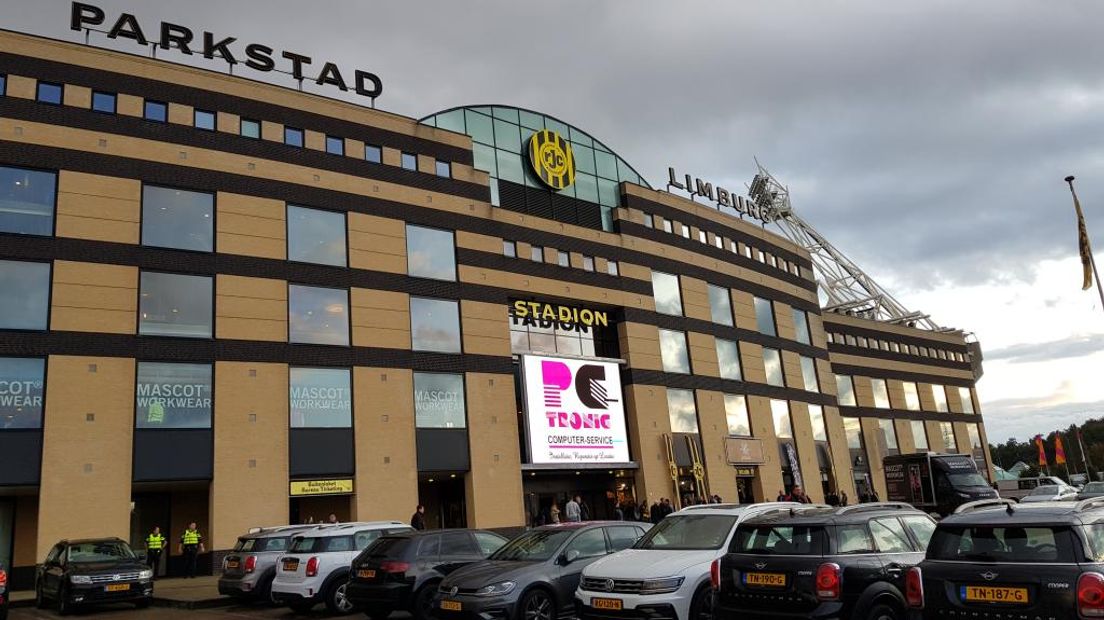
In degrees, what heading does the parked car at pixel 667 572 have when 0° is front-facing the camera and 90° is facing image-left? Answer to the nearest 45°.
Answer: approximately 45°

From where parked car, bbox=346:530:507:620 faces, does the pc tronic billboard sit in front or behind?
in front

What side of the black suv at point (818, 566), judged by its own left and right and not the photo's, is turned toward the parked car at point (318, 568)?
left

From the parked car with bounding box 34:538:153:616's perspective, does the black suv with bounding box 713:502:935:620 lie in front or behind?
in front

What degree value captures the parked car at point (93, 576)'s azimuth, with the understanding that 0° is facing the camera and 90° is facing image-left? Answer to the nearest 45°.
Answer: approximately 315°

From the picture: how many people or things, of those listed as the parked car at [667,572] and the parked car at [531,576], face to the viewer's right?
0

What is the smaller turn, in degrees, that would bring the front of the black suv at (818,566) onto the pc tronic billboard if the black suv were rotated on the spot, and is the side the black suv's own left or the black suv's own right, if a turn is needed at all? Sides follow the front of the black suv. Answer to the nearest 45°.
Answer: approximately 45° to the black suv's own left

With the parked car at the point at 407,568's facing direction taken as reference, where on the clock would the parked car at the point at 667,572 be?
the parked car at the point at 667,572 is roughly at 3 o'clock from the parked car at the point at 407,568.

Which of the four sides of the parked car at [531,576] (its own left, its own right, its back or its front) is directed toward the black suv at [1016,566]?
left

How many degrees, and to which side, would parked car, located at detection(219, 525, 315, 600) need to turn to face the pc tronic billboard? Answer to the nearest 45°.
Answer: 0° — it already faces it

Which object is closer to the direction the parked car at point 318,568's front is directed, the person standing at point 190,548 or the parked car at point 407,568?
the person standing

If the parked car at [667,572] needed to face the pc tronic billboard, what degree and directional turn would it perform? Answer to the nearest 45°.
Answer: approximately 135° to its right
